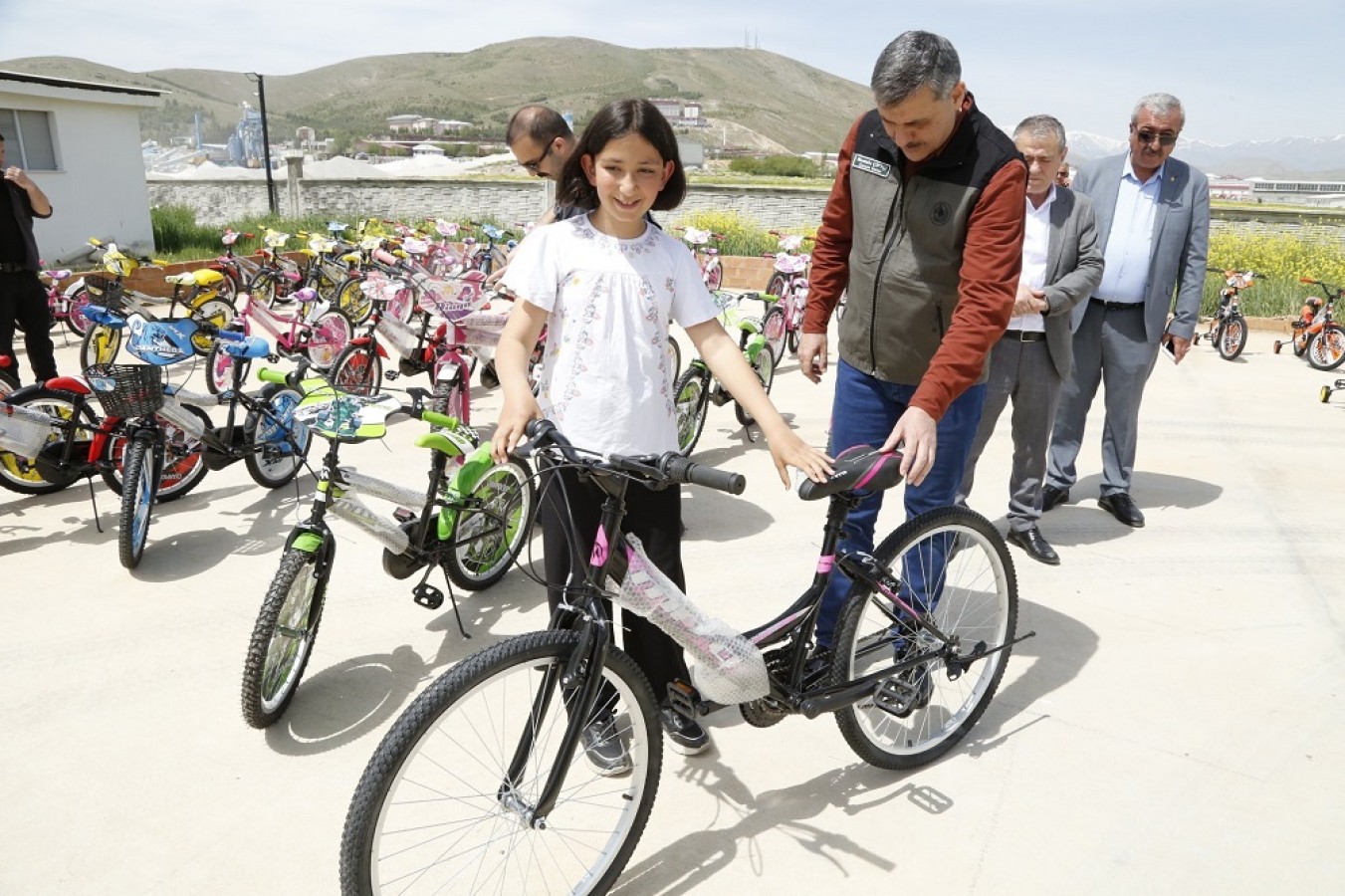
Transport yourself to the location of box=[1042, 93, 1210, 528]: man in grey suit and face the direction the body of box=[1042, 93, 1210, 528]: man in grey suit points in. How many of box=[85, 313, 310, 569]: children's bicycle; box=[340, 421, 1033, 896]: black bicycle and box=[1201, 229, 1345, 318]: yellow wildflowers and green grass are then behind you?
1

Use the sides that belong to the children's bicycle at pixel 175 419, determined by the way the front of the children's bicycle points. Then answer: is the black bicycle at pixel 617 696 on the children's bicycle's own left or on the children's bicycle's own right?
on the children's bicycle's own left

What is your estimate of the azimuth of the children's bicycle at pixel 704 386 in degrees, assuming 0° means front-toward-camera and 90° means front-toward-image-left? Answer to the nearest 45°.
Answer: approximately 45°

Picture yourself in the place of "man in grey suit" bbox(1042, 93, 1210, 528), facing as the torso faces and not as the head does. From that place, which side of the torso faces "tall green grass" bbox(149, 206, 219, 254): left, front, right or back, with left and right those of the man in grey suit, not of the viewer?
right

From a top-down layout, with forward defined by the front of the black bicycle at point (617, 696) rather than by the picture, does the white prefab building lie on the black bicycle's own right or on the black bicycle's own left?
on the black bicycle's own right

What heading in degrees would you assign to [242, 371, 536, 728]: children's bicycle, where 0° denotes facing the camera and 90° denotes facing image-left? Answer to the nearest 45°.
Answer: approximately 45°

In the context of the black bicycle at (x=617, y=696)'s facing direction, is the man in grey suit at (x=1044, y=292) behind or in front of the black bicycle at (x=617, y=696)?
behind

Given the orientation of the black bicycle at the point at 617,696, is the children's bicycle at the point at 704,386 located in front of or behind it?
behind

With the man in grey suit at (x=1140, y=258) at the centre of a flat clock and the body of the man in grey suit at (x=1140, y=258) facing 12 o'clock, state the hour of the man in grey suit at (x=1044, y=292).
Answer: the man in grey suit at (x=1044, y=292) is roughly at 1 o'clock from the man in grey suit at (x=1140, y=258).

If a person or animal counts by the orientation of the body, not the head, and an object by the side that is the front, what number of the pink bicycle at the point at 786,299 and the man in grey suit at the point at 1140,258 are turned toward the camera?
2

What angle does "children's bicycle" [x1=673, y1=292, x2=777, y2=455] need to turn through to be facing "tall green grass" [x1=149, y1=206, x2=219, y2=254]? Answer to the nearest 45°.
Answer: approximately 90° to its right

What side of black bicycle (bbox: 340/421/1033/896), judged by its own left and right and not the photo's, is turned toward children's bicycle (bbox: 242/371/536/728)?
right
